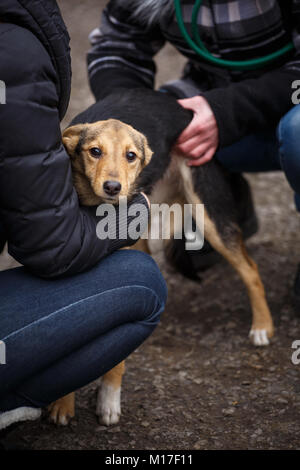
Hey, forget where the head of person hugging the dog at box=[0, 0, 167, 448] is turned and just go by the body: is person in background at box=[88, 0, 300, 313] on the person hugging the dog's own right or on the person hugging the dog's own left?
on the person hugging the dog's own left

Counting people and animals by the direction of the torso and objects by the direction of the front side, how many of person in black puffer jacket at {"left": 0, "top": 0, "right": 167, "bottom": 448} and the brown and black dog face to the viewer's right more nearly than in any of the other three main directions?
1

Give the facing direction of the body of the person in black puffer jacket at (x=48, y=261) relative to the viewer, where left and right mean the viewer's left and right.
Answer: facing to the right of the viewer

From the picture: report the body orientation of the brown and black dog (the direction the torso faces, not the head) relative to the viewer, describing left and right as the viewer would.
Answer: facing the viewer and to the left of the viewer

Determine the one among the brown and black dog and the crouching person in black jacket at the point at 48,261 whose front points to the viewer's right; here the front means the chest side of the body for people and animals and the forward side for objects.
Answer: the crouching person in black jacket
